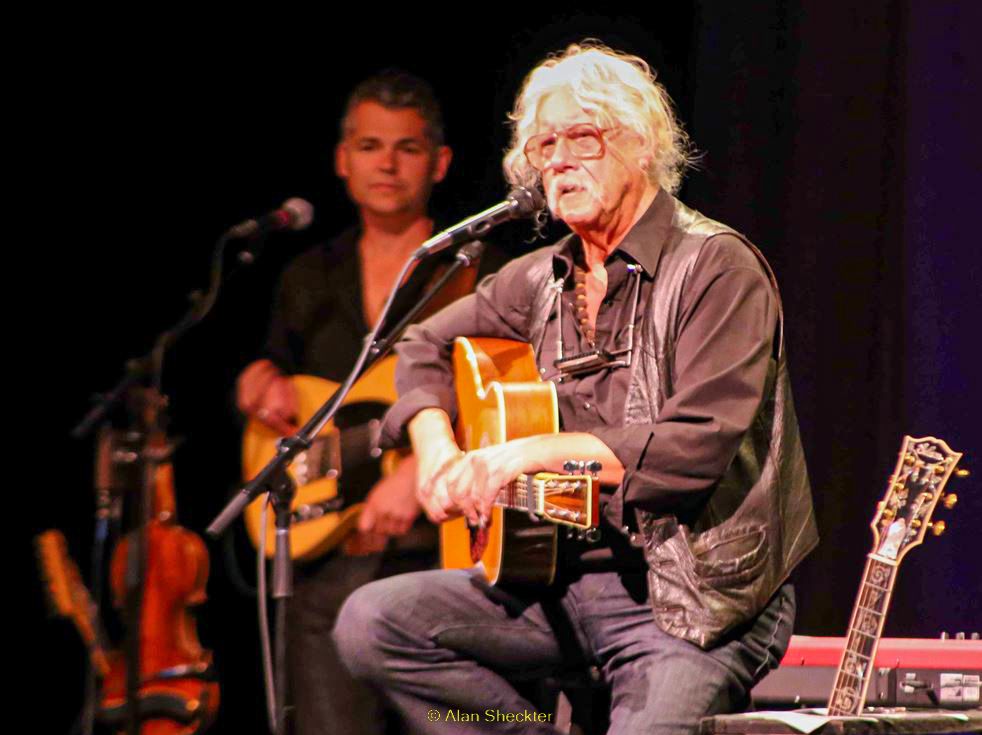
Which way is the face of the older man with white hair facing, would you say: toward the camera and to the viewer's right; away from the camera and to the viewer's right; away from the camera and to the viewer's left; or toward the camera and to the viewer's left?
toward the camera and to the viewer's left

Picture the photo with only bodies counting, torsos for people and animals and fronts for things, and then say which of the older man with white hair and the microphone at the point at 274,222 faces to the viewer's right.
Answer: the microphone

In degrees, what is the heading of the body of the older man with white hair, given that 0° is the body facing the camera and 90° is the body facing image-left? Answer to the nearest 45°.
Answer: approximately 45°

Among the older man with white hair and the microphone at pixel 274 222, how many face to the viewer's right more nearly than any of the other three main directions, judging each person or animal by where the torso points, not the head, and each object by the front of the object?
1

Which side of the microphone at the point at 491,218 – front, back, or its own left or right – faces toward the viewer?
right

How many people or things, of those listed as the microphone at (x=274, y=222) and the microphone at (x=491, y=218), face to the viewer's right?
2

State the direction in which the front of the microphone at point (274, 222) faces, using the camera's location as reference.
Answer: facing to the right of the viewer
